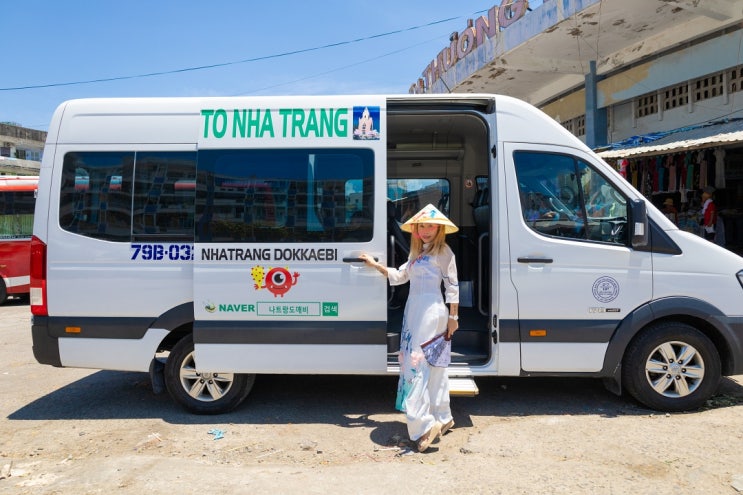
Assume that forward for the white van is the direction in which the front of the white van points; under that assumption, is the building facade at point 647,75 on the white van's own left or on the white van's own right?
on the white van's own left

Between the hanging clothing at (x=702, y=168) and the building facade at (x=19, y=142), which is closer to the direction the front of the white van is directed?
the hanging clothing

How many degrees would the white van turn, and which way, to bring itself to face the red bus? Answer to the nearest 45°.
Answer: approximately 135° to its left

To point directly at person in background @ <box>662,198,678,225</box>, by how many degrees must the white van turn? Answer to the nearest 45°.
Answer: approximately 45° to its left

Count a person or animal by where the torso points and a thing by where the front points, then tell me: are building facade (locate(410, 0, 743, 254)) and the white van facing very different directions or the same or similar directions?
very different directions

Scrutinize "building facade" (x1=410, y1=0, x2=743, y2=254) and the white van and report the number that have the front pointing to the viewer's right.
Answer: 1

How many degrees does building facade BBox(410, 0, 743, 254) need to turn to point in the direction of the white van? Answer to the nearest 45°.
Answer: approximately 45° to its left

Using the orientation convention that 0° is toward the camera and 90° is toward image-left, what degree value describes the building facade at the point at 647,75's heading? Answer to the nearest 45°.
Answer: approximately 45°

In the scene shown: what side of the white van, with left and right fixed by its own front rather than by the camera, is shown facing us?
right
